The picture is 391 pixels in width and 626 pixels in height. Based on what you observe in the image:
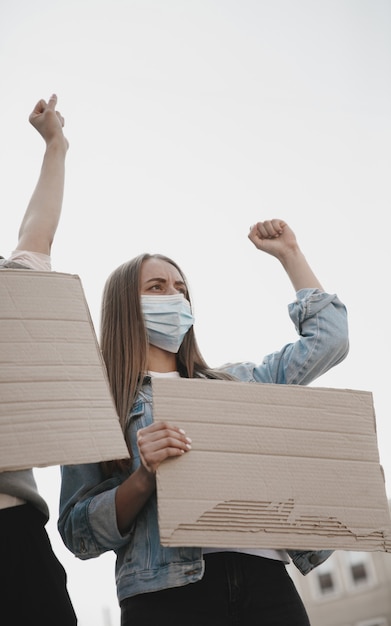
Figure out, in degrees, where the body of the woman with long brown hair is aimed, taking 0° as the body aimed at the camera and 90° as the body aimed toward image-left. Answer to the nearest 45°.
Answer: approximately 315°

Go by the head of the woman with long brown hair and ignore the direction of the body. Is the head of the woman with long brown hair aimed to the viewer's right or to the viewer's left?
to the viewer's right
